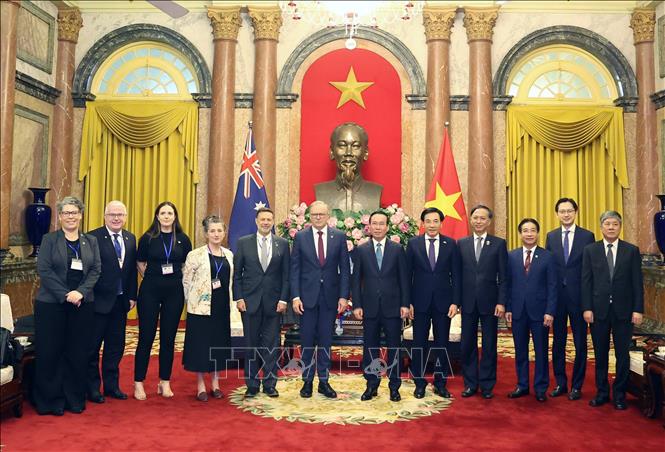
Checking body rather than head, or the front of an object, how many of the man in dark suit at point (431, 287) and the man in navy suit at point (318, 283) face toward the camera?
2

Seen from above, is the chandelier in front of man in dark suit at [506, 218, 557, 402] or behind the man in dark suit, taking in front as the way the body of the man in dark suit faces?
behind

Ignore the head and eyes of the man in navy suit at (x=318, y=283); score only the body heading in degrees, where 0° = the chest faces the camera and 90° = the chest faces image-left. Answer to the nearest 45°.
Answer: approximately 0°

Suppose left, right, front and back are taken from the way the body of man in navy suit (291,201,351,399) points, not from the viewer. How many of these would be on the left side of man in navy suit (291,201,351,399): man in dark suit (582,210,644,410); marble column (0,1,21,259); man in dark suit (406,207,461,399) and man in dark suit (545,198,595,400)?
3

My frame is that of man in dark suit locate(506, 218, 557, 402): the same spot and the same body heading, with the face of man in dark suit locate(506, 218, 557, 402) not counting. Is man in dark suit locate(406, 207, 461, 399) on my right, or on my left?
on my right

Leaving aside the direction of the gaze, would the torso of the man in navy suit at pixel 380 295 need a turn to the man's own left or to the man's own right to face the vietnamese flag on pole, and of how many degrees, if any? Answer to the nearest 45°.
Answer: approximately 180°

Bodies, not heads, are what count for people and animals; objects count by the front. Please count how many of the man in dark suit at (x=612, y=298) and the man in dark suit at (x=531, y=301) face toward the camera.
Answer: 2

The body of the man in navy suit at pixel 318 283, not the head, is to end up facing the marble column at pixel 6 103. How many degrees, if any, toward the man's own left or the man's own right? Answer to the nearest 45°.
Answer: approximately 135° to the man's own right
